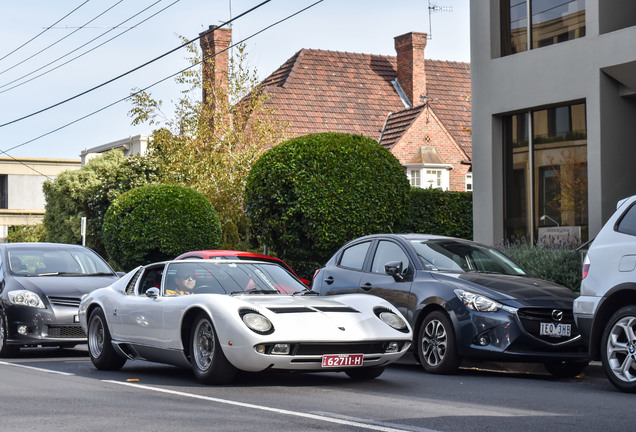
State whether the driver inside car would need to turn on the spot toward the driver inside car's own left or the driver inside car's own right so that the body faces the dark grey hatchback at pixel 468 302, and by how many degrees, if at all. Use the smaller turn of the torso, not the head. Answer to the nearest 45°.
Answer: approximately 45° to the driver inside car's own left

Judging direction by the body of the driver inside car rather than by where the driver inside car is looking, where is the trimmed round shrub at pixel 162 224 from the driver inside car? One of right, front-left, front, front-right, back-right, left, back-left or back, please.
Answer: back-left

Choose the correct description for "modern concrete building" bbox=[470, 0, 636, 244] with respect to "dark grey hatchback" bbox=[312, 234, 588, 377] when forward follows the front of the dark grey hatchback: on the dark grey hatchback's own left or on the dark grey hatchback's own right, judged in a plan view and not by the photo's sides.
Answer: on the dark grey hatchback's own left

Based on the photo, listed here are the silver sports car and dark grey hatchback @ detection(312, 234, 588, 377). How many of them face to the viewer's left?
0

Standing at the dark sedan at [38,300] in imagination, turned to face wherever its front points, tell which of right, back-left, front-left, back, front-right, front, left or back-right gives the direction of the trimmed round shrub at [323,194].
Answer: left

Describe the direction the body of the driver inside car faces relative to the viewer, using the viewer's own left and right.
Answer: facing the viewer and to the right of the viewer

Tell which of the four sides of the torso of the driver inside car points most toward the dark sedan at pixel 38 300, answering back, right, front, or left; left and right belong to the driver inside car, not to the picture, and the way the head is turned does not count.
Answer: back

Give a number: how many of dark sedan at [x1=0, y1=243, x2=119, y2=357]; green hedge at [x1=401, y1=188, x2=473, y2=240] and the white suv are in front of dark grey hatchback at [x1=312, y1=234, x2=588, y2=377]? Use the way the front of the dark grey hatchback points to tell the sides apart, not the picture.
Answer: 1

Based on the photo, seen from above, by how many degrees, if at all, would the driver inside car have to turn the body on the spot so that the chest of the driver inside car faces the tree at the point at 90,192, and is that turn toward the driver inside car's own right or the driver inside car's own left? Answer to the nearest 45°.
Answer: approximately 135° to the driver inside car's own left

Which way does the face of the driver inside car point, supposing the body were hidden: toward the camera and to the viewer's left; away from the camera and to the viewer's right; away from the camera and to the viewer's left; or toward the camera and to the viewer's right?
toward the camera and to the viewer's right

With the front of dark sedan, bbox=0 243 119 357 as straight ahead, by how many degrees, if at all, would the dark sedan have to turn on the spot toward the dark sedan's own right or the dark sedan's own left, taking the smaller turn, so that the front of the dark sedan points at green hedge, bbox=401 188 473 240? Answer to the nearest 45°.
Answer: approximately 90° to the dark sedan's own left

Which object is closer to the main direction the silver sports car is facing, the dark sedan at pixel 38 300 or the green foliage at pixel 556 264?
the green foliage
